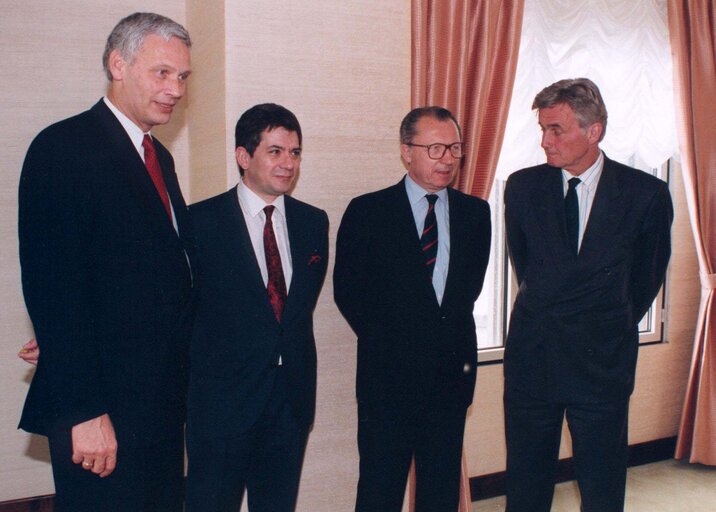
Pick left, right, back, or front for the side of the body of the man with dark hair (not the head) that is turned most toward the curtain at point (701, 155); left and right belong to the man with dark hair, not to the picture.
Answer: left

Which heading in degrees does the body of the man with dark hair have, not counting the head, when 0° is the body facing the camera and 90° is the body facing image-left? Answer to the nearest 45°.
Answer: approximately 315°

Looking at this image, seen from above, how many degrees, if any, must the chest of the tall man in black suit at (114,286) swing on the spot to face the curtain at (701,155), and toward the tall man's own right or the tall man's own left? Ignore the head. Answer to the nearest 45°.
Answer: approximately 45° to the tall man's own left

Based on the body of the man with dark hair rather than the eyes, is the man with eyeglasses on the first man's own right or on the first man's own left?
on the first man's own left

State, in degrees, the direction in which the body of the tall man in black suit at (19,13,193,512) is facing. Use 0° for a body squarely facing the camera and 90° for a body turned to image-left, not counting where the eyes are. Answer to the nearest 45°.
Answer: approximately 315°

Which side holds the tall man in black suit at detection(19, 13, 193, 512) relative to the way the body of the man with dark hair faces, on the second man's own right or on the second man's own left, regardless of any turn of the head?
on the second man's own right

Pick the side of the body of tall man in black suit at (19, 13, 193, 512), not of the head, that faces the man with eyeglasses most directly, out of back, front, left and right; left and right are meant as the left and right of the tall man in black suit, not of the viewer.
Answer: left

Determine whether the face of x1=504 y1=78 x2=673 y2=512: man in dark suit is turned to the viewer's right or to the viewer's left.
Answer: to the viewer's left

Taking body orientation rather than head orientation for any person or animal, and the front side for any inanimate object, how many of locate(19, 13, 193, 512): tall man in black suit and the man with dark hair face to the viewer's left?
0

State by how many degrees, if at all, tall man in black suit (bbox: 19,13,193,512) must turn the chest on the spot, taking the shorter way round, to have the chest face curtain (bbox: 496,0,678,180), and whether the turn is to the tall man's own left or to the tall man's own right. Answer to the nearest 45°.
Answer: approximately 90° to the tall man's own left

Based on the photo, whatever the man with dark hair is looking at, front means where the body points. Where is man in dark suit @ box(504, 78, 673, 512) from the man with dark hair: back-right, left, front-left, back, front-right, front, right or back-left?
front-left
